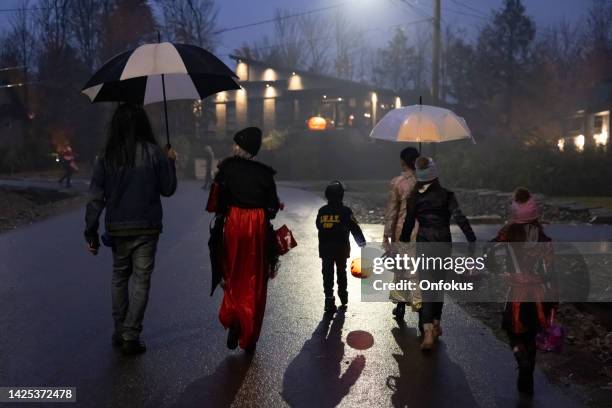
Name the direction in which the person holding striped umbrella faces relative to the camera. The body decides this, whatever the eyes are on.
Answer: away from the camera

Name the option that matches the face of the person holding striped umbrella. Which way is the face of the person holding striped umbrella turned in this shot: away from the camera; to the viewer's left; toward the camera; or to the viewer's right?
away from the camera

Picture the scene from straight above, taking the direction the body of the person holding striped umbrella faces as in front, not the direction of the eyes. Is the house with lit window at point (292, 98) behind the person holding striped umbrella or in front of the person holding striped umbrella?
in front

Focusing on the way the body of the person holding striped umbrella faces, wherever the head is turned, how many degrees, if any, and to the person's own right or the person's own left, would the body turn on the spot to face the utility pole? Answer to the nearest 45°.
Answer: approximately 45° to the person's own right

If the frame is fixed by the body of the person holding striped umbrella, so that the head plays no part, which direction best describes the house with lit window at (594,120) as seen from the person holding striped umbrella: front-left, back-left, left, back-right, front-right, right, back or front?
front-right
